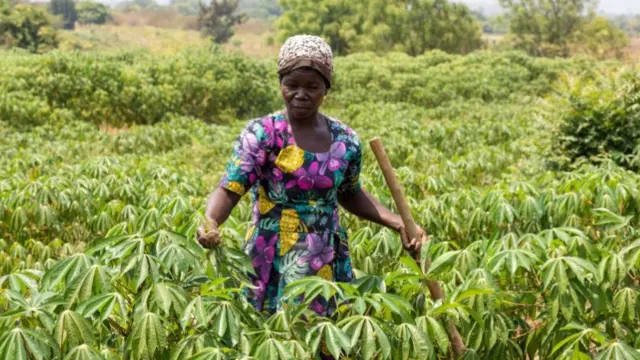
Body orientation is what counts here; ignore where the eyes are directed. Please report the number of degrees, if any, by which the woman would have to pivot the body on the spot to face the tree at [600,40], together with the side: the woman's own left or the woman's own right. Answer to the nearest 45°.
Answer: approximately 135° to the woman's own left

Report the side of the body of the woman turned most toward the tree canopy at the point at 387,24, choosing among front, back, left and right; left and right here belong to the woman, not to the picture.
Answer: back

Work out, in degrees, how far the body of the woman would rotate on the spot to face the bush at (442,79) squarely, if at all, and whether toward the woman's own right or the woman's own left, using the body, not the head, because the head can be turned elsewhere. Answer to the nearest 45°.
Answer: approximately 180°

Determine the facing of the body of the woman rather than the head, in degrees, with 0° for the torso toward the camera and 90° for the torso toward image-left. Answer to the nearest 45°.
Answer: approximately 0°

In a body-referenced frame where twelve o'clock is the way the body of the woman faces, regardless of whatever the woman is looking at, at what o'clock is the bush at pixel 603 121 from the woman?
The bush is roughly at 7 o'clock from the woman.
